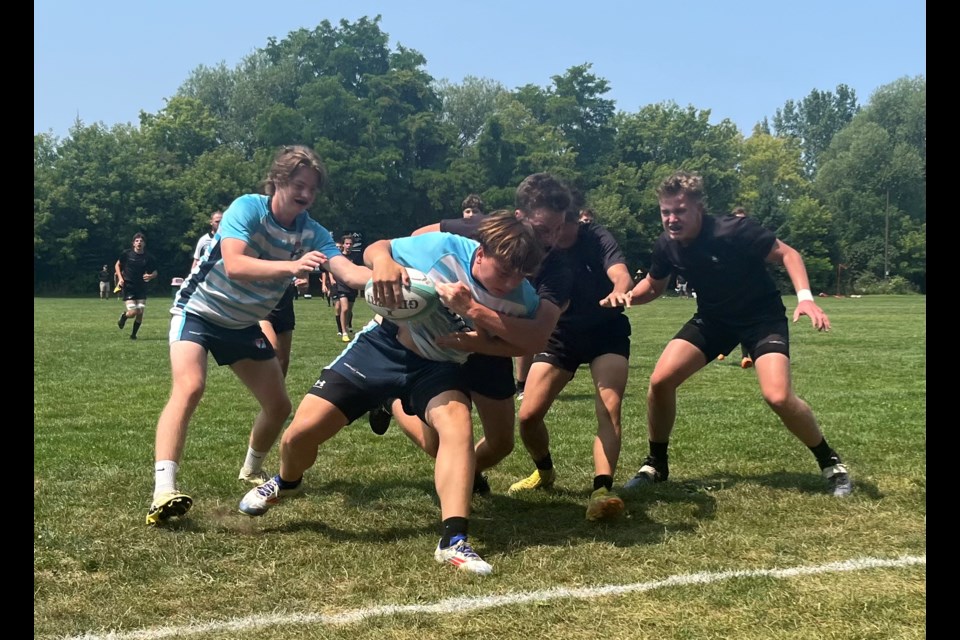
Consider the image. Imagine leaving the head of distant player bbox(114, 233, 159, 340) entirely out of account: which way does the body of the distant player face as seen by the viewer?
toward the camera
